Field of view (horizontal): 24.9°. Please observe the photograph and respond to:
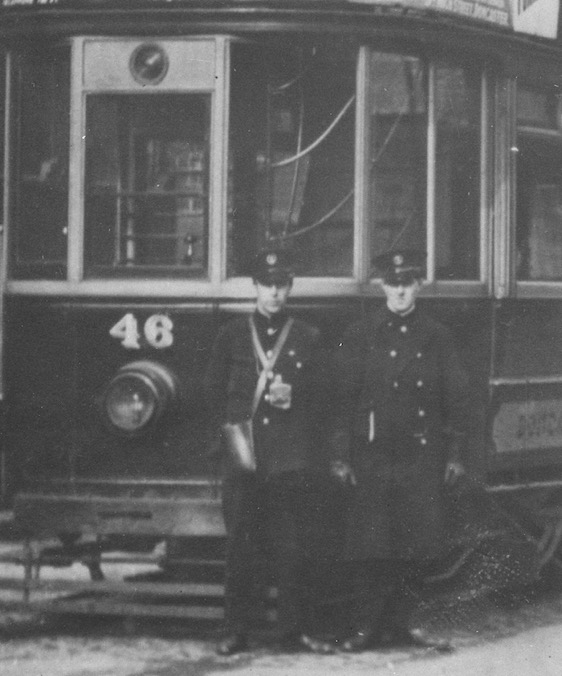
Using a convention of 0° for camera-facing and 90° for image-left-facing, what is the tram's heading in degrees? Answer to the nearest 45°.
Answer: approximately 45°

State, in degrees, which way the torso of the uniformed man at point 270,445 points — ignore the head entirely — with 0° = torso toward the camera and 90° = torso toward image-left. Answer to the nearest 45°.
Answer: approximately 0°

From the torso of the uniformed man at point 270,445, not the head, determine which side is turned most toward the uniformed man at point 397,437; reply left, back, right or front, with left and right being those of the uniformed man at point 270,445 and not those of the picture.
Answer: left

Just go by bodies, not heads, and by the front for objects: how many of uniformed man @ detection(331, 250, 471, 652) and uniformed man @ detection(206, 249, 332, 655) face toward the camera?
2

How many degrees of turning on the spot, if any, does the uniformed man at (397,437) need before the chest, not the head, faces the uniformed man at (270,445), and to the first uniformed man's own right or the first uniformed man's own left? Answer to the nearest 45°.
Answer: approximately 90° to the first uniformed man's own right
